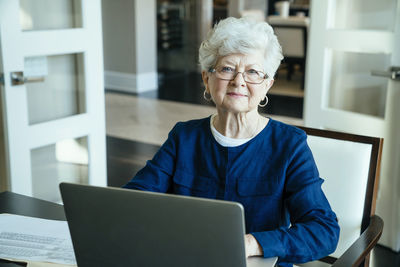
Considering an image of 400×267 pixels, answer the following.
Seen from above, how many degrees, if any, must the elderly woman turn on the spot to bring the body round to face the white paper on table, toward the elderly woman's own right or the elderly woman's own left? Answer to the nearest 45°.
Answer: approximately 90° to the elderly woman's own right

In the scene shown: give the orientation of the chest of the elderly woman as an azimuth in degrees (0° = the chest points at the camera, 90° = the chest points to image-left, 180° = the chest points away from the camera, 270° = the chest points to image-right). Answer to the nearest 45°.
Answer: approximately 0°

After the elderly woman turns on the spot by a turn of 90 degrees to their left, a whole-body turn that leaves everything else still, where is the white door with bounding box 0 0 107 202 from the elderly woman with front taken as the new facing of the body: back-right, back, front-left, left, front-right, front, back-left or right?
back-left

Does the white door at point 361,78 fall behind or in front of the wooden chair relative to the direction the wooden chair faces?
behind

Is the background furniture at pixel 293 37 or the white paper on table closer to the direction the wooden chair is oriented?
the white paper on table

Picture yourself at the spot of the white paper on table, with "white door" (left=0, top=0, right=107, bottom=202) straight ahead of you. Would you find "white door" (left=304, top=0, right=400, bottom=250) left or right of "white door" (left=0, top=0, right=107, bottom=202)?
right

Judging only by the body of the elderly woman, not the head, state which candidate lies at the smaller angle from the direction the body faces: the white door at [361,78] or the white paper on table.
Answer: the white paper on table

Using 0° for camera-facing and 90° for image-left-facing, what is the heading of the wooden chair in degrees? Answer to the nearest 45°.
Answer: approximately 45°

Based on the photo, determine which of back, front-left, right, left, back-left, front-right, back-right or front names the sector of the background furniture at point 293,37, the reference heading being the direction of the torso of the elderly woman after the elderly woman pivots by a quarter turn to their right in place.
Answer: right
